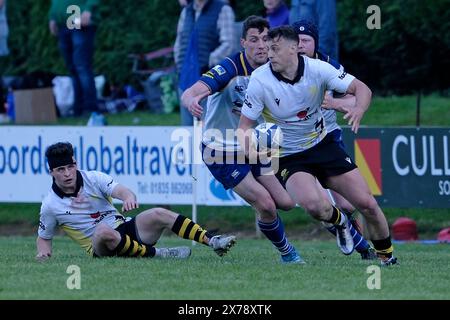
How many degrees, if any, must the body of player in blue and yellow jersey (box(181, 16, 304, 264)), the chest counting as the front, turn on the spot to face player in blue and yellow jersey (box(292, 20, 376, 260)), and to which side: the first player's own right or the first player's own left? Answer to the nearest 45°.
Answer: approximately 45° to the first player's own left

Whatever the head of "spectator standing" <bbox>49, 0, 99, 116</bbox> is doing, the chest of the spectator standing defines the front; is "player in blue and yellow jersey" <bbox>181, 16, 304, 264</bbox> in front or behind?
in front

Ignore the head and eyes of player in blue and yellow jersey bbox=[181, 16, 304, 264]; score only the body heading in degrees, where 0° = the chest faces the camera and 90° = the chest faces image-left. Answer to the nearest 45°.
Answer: approximately 315°

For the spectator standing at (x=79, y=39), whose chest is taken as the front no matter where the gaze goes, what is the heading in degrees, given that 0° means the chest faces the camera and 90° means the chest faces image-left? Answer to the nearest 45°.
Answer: approximately 315°

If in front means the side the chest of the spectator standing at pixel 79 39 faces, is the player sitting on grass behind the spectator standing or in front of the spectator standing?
in front
